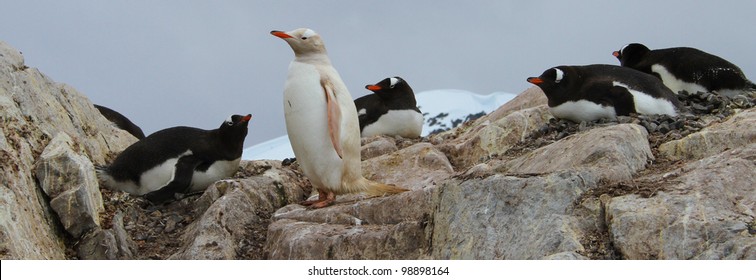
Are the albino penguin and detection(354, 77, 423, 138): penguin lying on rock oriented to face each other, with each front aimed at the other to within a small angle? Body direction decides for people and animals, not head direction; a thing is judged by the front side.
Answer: no

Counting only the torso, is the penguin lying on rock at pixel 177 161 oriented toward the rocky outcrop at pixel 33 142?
no

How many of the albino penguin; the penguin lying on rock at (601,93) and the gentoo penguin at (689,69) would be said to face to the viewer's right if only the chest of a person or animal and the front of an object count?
0

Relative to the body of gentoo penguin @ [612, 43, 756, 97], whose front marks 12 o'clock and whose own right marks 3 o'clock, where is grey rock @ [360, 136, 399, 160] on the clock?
The grey rock is roughly at 11 o'clock from the gentoo penguin.

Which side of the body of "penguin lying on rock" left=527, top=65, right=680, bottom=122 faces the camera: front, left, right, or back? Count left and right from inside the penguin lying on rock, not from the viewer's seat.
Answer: left

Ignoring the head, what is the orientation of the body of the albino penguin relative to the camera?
to the viewer's left

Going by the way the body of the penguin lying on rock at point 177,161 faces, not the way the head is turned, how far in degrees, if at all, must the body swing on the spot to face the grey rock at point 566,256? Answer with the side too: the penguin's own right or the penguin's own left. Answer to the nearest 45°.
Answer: approximately 45° to the penguin's own right

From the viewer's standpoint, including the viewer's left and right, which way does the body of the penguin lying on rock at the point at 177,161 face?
facing to the right of the viewer

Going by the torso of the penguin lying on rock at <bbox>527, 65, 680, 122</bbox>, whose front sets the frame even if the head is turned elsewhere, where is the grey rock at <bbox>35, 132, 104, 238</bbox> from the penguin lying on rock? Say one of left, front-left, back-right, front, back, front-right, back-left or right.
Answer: front-left

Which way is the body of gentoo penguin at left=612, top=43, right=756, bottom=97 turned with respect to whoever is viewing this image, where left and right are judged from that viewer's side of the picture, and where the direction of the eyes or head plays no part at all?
facing to the left of the viewer

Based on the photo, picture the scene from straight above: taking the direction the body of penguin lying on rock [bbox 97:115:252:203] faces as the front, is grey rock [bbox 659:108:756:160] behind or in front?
in front

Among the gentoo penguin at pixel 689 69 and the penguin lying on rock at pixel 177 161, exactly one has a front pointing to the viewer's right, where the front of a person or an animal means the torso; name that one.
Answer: the penguin lying on rock
